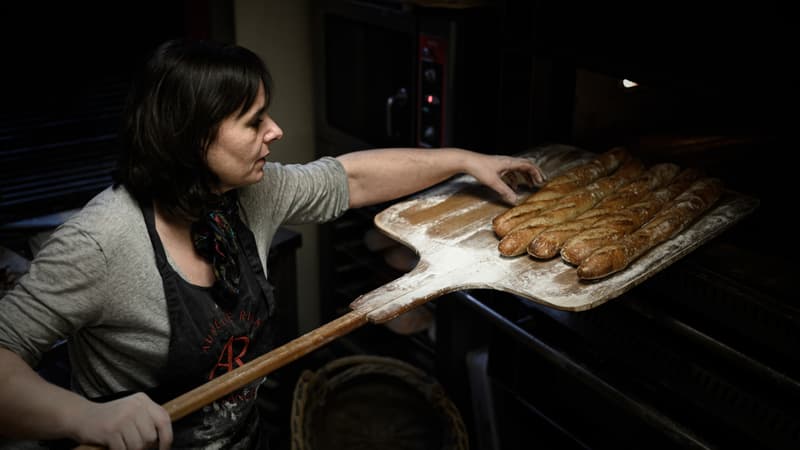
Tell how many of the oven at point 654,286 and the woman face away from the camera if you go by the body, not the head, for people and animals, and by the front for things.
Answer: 0

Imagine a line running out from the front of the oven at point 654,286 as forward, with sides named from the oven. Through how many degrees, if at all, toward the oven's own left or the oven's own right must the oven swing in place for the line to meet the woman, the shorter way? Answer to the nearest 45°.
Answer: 0° — it already faces them

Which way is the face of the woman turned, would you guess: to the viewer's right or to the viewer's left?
to the viewer's right

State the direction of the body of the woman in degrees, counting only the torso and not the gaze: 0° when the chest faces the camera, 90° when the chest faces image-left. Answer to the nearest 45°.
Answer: approximately 315°

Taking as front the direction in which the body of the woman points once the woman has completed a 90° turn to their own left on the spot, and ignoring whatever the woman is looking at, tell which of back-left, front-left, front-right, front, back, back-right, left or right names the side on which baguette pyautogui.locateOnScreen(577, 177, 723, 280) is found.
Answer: front-right

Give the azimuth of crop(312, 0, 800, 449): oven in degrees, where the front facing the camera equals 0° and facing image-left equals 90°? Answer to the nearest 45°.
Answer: approximately 45°
